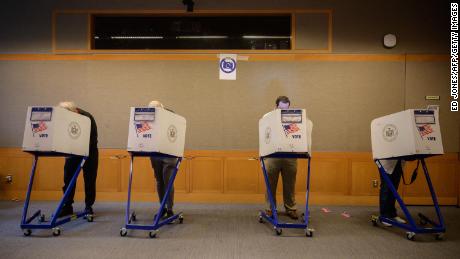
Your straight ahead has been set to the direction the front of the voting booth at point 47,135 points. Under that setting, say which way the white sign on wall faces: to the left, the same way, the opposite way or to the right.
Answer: the opposite way

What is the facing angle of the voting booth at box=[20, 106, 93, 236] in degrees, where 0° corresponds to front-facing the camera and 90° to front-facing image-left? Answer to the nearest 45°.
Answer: approximately 225°

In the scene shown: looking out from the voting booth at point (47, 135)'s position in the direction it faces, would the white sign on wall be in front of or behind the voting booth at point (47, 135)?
in front

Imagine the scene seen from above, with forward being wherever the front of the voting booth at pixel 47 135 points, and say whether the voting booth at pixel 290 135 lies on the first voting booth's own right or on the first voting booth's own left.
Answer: on the first voting booth's own right

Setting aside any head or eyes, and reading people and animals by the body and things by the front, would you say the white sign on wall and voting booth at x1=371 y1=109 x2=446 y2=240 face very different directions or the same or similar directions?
very different directions

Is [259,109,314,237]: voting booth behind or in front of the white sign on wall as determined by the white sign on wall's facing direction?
in front

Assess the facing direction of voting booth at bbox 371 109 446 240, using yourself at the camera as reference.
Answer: facing away from the viewer and to the left of the viewer

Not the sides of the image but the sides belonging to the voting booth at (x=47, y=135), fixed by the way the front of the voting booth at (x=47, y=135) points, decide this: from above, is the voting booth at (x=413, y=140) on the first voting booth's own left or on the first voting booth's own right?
on the first voting booth's own right

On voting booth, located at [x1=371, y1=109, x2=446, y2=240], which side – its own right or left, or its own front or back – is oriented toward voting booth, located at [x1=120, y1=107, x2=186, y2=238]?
left

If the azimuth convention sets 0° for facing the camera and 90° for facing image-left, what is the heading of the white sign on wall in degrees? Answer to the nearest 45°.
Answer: approximately 0°
